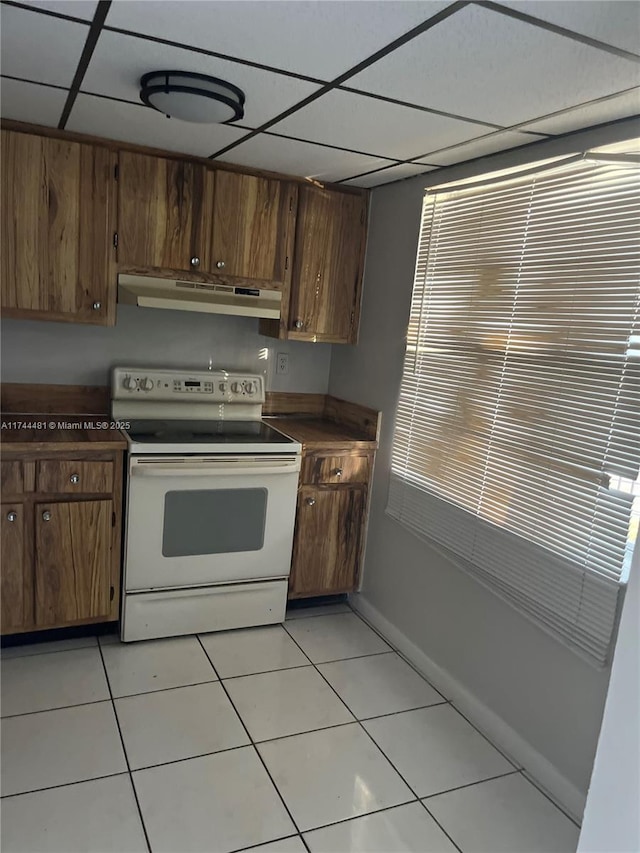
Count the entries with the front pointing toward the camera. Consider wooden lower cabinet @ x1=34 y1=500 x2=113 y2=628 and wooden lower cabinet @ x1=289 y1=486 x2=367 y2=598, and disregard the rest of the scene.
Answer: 2

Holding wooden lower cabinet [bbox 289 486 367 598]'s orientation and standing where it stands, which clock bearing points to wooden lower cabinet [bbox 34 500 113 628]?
wooden lower cabinet [bbox 34 500 113 628] is roughly at 2 o'clock from wooden lower cabinet [bbox 289 486 367 598].

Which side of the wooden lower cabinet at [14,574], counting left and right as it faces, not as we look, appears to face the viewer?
front

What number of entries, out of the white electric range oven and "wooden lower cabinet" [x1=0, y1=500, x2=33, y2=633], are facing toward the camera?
2

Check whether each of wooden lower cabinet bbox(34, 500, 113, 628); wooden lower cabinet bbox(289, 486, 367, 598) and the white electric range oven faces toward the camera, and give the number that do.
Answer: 3

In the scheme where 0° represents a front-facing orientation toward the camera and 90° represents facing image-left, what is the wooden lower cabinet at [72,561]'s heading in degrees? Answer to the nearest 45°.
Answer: approximately 0°

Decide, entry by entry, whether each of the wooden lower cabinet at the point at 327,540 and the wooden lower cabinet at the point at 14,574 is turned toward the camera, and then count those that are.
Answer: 2

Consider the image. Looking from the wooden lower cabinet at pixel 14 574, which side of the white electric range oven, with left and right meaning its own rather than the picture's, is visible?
right

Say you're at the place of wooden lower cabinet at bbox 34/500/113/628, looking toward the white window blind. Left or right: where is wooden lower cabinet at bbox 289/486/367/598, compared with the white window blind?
left
